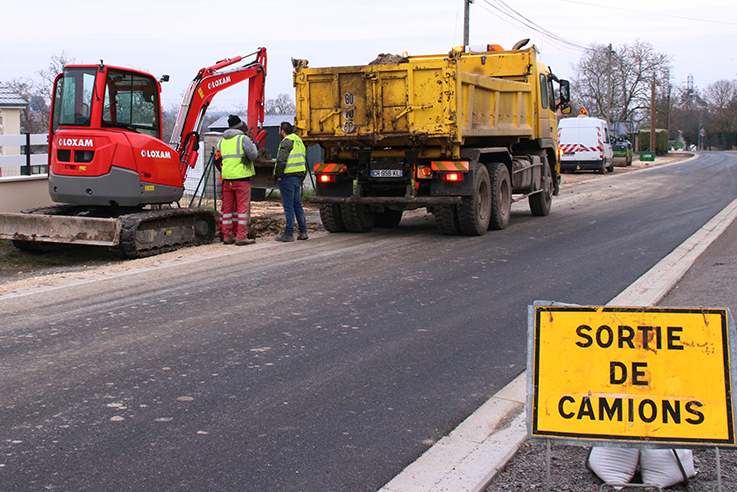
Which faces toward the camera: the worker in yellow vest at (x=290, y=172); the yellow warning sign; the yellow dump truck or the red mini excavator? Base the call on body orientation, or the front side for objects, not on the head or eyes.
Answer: the yellow warning sign

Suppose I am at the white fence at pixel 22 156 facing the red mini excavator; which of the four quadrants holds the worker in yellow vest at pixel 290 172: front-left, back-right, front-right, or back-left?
front-left

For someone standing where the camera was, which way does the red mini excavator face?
facing away from the viewer and to the right of the viewer

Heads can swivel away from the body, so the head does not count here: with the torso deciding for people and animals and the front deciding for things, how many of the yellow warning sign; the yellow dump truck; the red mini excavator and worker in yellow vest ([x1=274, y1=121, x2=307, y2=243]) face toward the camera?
1

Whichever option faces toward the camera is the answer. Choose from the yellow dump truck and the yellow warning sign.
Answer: the yellow warning sign

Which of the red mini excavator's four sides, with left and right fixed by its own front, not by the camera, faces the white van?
front

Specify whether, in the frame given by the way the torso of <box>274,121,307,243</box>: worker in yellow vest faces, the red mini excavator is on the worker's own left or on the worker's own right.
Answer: on the worker's own left

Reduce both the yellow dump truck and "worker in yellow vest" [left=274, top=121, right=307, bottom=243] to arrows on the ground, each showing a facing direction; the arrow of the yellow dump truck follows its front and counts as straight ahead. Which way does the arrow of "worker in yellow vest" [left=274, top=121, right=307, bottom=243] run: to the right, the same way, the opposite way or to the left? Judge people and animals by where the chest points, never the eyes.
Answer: to the left

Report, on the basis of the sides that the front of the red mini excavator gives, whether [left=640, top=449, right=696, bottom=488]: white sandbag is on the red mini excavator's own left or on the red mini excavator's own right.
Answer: on the red mini excavator's own right

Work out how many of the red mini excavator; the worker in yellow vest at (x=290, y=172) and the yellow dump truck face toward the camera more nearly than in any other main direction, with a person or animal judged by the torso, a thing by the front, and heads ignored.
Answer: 0

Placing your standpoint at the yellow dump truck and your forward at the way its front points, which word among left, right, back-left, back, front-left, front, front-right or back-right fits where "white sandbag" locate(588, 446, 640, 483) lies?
back-right

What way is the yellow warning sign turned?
toward the camera

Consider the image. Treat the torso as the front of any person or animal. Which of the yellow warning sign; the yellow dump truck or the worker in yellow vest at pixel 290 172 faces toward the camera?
the yellow warning sign
